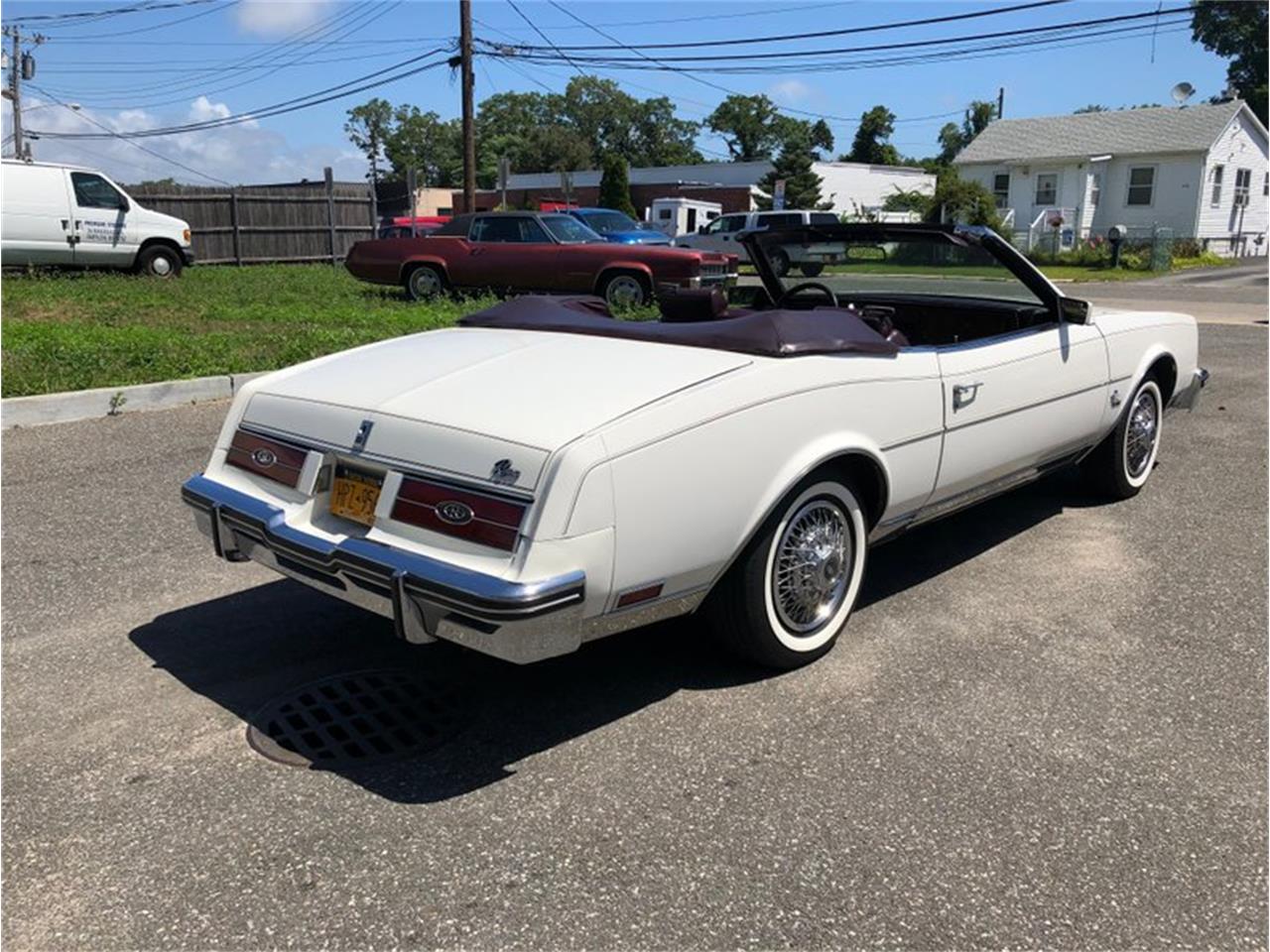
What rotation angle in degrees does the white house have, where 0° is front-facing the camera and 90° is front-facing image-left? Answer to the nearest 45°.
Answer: approximately 45°

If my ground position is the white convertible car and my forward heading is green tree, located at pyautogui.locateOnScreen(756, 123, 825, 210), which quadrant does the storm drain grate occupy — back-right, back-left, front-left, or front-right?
back-left

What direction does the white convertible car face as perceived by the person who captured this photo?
facing away from the viewer and to the right of the viewer

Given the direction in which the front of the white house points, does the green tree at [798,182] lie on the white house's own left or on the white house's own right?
on the white house's own right

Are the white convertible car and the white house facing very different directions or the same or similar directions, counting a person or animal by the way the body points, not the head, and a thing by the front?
very different directions

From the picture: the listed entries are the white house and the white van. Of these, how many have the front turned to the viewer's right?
1

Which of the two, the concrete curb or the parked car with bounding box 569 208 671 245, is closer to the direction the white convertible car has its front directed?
the parked car

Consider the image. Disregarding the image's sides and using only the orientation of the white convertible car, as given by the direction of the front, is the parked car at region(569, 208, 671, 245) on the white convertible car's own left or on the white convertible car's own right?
on the white convertible car's own left

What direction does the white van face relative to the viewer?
to the viewer's right

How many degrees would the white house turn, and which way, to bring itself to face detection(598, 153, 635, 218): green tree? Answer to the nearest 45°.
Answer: approximately 45° to its right

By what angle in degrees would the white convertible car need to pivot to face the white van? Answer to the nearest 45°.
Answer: approximately 90° to its left

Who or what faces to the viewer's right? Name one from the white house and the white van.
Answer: the white van
